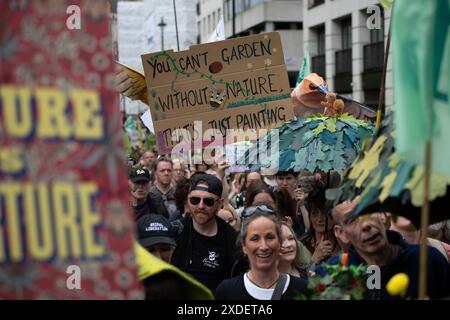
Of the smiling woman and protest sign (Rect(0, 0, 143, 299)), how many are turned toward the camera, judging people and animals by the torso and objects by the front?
2

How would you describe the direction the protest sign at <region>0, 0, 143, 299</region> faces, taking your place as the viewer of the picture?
facing the viewer

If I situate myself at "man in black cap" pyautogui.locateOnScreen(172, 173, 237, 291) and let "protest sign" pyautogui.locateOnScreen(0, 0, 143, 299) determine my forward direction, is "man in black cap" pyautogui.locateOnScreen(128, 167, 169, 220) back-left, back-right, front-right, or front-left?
back-right

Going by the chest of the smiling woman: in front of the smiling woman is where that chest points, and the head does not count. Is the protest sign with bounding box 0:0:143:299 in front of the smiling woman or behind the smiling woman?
in front

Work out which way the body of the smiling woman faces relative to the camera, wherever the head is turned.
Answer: toward the camera

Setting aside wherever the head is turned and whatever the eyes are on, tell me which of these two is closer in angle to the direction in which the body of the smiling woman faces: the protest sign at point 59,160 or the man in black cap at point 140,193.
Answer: the protest sign
